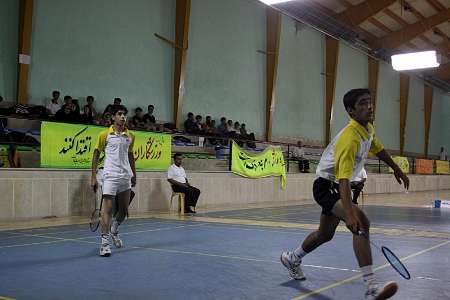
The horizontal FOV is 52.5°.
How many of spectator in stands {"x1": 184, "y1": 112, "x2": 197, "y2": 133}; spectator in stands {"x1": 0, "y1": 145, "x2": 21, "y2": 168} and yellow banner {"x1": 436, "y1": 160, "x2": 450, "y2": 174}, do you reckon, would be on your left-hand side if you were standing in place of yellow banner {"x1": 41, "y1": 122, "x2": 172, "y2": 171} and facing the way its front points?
2

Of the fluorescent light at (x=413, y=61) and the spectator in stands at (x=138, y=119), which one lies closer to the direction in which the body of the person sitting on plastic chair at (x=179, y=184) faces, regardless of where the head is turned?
the fluorescent light

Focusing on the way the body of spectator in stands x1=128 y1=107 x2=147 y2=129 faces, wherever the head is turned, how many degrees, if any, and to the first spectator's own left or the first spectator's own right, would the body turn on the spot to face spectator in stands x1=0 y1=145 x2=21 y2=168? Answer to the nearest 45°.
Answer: approximately 90° to the first spectator's own right

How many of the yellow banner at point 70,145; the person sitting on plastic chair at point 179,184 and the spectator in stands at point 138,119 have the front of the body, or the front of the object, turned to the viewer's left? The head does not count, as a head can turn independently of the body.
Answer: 0

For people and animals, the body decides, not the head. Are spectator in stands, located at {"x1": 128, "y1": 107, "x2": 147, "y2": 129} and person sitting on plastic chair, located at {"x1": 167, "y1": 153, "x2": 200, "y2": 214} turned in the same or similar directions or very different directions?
same or similar directions

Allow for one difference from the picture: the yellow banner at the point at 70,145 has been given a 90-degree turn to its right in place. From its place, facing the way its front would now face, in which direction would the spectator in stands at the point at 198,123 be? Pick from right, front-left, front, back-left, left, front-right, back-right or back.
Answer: back

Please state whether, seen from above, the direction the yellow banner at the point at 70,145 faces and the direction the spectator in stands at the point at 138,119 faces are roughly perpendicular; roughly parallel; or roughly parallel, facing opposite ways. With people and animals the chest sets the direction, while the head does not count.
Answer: roughly parallel

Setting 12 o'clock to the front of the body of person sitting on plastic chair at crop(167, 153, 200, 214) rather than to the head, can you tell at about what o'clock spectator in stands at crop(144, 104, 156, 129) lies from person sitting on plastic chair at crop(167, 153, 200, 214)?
spectator in stands at crop(144, 104, 156, 129) is roughly at 7 o'clock from person sitting on plastic chair at crop(167, 153, 200, 214).

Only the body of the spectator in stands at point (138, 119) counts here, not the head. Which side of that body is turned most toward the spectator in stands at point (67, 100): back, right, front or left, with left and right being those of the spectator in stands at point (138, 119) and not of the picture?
right

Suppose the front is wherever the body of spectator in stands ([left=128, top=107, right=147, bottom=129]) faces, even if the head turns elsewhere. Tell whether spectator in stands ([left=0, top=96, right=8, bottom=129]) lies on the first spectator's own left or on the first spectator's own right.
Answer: on the first spectator's own right

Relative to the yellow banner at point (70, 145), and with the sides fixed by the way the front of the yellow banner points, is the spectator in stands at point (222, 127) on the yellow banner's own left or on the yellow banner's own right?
on the yellow banner's own left

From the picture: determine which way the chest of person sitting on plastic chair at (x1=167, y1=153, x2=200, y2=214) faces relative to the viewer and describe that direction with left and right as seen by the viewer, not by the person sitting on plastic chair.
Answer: facing the viewer and to the right of the viewer

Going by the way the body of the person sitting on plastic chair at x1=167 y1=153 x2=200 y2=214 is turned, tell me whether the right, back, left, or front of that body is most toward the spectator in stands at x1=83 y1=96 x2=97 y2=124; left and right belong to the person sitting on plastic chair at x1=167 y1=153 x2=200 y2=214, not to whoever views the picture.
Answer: back

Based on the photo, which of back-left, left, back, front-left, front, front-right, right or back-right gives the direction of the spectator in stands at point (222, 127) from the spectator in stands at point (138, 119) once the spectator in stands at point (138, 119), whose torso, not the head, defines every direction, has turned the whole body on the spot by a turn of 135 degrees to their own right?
back-right

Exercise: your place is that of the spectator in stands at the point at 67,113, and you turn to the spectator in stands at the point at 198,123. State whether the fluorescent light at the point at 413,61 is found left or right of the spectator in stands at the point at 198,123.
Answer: right
